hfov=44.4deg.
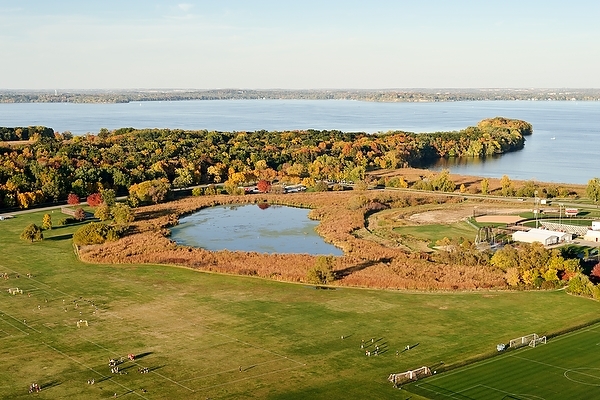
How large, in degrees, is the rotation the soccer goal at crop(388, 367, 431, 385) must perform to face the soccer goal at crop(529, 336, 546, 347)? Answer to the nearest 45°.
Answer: approximately 90° to its left

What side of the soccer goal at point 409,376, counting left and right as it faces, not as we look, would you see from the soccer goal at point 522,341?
left
